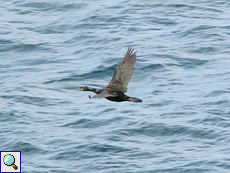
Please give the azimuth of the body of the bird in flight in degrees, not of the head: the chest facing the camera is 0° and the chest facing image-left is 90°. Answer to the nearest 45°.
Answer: approximately 90°
